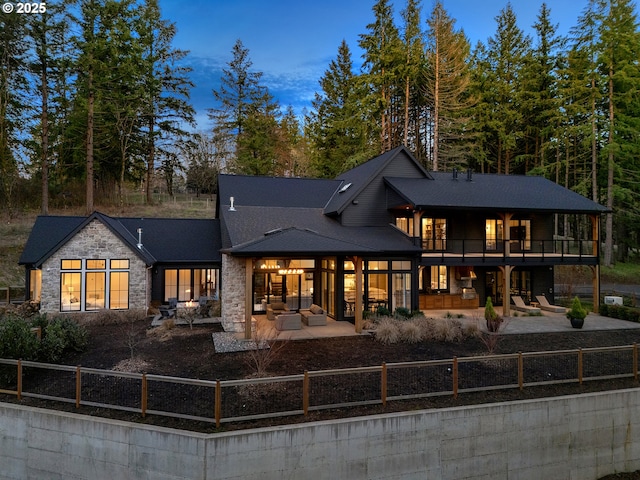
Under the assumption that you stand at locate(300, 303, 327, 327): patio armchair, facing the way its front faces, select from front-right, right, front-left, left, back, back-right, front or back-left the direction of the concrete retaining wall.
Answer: left

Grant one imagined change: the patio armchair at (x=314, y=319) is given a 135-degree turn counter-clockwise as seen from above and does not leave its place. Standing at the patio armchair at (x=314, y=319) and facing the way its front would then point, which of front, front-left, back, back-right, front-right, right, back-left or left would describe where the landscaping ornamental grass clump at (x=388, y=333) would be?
front

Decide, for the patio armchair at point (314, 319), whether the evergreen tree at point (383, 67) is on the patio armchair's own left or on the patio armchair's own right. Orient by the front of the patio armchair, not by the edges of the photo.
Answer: on the patio armchair's own right

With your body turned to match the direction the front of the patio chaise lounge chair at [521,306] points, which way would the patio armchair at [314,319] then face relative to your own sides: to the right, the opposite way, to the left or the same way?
to the right

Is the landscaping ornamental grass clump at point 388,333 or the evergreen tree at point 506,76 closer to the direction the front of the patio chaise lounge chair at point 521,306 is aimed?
the landscaping ornamental grass clump

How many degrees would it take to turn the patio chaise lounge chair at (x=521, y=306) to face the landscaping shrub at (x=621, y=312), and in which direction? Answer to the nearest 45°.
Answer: approximately 45° to its left

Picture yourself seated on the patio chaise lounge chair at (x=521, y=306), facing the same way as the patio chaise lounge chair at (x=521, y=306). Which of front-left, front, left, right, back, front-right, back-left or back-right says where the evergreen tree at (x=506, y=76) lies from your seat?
back-left

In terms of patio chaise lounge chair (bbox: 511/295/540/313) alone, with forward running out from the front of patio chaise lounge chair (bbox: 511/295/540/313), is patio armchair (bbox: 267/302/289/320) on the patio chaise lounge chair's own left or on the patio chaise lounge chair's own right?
on the patio chaise lounge chair's own right

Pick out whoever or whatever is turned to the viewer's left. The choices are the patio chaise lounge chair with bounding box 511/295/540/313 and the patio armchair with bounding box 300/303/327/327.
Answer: the patio armchair with bounding box 300/303/327/327

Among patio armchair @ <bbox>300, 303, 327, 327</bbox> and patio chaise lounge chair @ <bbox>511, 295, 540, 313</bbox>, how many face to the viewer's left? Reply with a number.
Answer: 1

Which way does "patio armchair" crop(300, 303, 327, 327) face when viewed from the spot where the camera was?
facing to the left of the viewer

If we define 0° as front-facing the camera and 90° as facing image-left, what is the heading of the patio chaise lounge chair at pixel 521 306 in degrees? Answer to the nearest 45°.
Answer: approximately 315°

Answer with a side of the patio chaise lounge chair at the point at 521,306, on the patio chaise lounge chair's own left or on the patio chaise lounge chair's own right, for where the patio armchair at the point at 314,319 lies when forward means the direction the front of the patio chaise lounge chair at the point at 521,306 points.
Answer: on the patio chaise lounge chair's own right

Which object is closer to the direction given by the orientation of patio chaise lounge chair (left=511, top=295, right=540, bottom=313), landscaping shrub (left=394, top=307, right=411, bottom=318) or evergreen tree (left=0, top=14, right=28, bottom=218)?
the landscaping shrub
